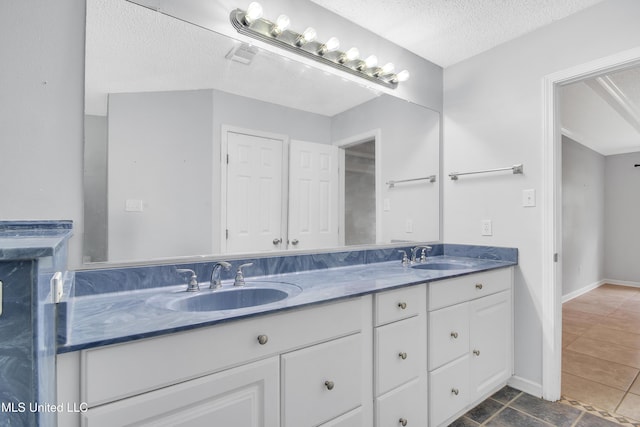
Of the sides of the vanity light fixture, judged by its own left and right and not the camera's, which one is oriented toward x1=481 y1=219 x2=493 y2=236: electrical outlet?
left

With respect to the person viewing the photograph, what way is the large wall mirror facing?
facing the viewer and to the right of the viewer

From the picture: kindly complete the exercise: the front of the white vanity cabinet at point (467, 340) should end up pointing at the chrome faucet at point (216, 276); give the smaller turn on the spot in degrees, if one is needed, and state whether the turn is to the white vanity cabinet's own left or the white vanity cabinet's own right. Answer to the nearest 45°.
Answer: approximately 90° to the white vanity cabinet's own right

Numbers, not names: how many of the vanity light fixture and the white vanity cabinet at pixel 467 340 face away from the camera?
0

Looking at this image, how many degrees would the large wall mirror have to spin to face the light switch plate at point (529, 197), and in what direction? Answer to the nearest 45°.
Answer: approximately 45° to its left

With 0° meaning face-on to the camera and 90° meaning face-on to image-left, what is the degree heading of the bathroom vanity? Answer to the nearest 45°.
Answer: approximately 315°

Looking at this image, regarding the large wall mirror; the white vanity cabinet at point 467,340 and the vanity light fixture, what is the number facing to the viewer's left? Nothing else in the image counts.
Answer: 0

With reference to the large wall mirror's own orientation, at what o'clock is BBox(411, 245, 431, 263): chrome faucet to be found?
The chrome faucet is roughly at 10 o'clock from the large wall mirror.
